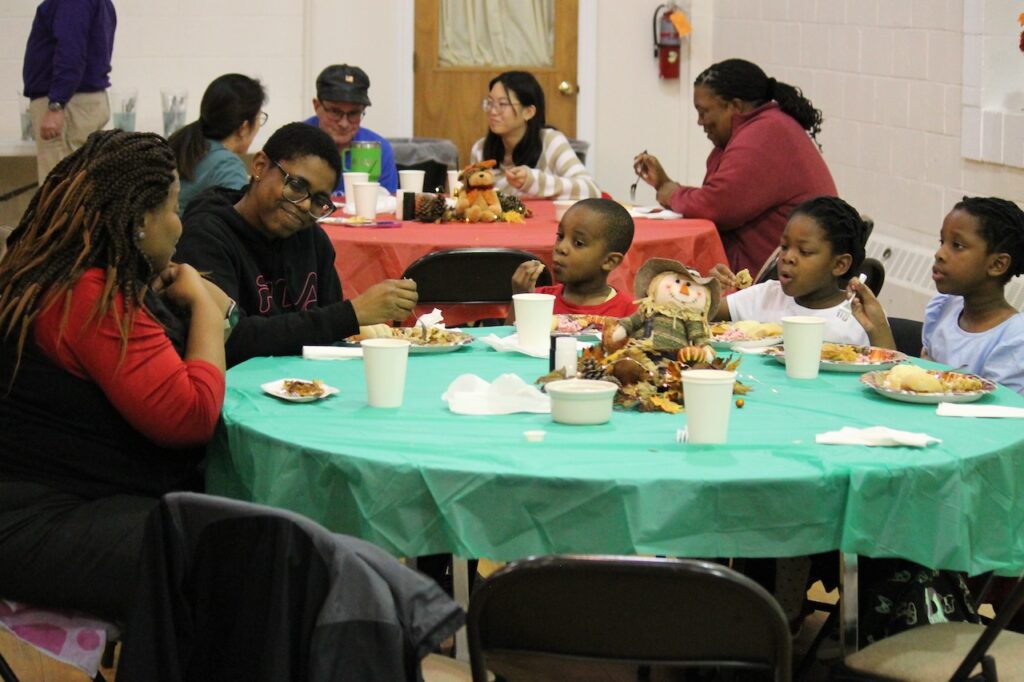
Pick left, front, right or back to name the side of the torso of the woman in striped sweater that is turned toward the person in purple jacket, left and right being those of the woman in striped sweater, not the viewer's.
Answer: right

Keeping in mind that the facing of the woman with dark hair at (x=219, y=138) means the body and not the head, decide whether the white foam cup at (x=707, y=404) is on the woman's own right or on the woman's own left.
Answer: on the woman's own right

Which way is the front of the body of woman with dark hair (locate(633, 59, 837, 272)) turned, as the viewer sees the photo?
to the viewer's left

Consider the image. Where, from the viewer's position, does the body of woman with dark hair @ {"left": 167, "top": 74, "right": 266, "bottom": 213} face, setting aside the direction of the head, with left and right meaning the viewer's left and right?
facing away from the viewer and to the right of the viewer

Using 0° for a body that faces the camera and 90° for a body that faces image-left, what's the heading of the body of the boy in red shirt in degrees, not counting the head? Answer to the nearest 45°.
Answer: approximately 45°

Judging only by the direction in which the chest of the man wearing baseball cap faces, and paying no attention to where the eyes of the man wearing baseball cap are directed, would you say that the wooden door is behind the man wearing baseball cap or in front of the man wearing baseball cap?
behind
